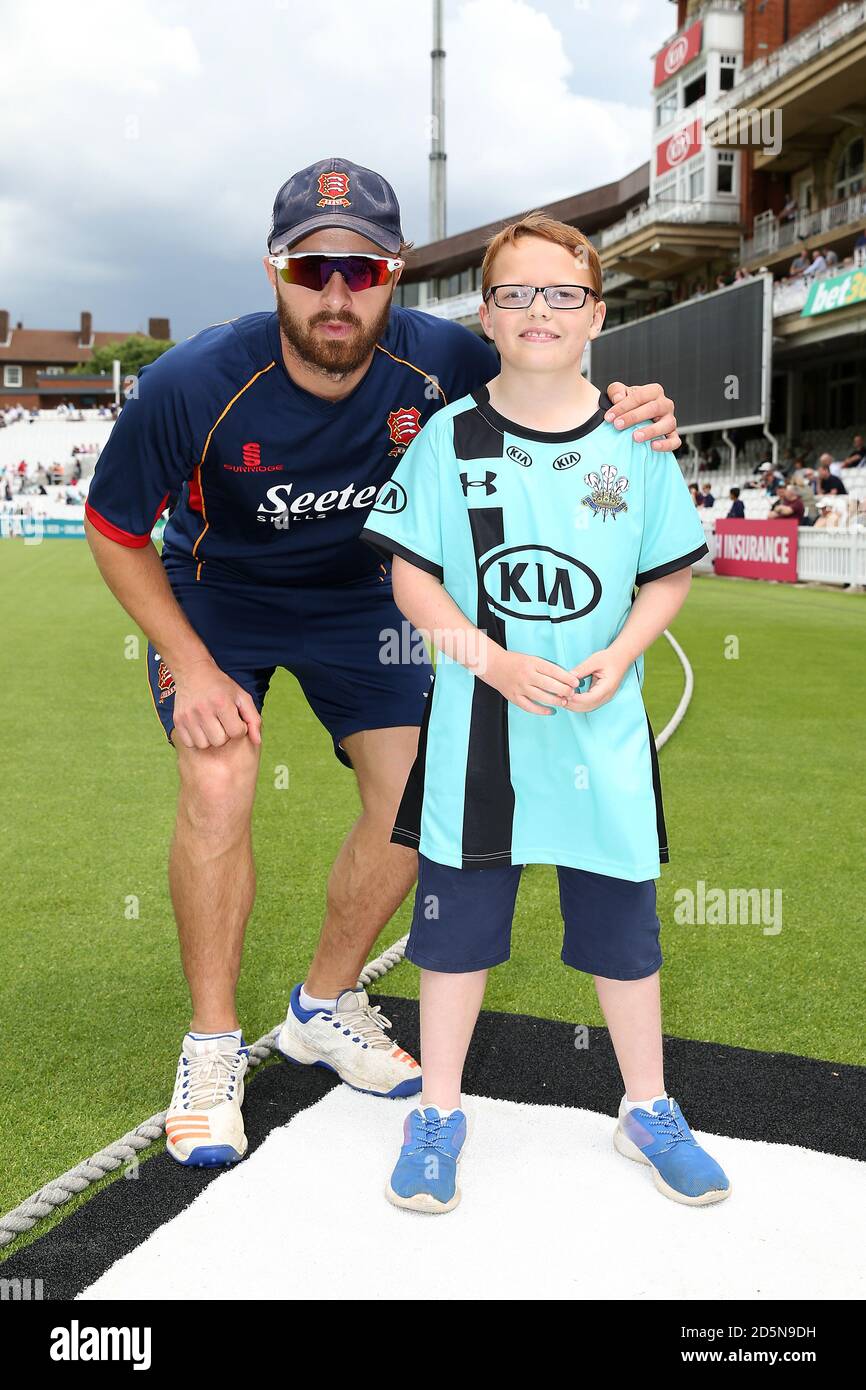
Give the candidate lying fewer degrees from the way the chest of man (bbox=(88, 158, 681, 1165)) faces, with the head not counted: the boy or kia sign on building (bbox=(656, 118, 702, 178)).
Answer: the boy

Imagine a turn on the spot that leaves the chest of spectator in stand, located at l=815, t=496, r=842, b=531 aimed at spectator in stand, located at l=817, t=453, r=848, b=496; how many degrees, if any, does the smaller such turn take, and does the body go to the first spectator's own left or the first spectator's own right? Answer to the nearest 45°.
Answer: approximately 135° to the first spectator's own right

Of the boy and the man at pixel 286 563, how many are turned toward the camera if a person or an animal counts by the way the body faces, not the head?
2

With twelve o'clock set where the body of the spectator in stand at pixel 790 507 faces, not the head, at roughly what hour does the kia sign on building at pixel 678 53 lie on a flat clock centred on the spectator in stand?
The kia sign on building is roughly at 4 o'clock from the spectator in stand.

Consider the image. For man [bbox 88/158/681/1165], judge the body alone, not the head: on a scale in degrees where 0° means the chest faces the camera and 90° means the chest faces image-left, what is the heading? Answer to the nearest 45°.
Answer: approximately 0°

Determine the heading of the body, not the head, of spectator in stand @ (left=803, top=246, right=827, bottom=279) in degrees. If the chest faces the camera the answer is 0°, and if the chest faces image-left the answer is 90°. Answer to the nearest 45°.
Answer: approximately 45°
